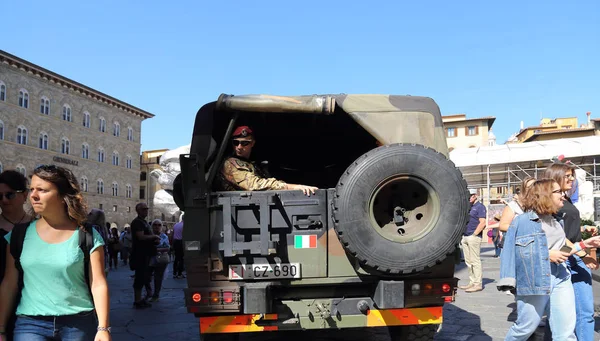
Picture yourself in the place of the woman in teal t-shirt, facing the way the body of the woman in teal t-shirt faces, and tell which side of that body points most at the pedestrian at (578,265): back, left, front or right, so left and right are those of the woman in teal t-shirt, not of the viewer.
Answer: left

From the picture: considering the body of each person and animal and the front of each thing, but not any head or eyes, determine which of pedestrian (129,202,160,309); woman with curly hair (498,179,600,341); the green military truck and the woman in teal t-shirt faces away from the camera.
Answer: the green military truck

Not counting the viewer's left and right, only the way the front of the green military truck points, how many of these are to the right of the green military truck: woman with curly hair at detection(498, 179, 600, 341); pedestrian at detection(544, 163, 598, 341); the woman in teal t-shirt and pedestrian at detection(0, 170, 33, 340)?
2

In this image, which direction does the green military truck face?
away from the camera

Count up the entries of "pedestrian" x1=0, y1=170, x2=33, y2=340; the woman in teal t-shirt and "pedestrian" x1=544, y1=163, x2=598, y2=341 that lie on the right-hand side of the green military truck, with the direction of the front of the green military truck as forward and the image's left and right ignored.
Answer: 1

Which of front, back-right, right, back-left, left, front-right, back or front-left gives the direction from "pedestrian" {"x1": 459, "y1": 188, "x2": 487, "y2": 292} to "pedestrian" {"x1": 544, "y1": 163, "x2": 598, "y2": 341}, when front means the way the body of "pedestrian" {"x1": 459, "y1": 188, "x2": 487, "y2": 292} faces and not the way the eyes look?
left

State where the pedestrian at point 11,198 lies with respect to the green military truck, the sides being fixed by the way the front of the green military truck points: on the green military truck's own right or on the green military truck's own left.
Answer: on the green military truck's own left

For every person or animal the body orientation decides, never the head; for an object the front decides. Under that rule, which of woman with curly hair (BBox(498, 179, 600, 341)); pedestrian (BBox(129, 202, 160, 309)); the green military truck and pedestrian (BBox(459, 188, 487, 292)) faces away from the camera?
the green military truck
